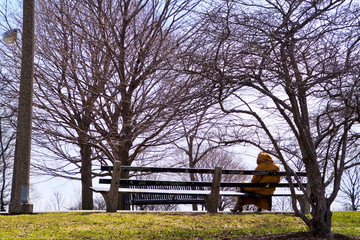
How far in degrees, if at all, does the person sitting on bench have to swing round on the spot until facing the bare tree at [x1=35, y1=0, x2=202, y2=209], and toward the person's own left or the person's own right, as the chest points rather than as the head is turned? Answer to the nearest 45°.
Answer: approximately 45° to the person's own left

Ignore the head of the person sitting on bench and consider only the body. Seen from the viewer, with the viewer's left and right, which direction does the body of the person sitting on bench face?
facing away from the viewer and to the left of the viewer

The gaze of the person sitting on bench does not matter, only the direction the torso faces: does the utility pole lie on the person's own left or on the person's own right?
on the person's own left
